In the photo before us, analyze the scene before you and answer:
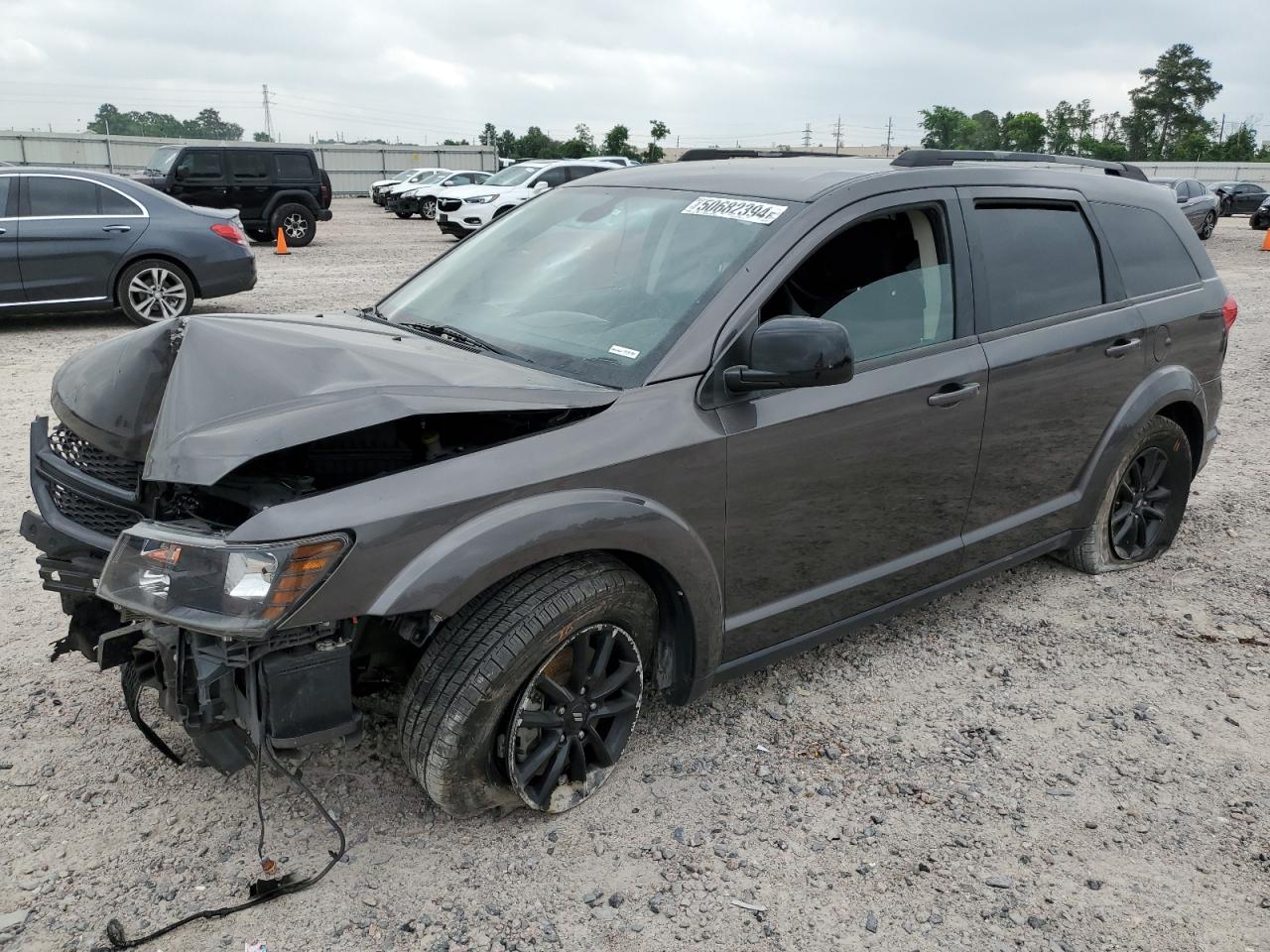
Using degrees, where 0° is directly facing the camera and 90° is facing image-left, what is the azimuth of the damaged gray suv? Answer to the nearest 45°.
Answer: approximately 45°

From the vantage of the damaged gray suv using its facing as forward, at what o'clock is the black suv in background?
The black suv in background is roughly at 4 o'clock from the damaged gray suv.

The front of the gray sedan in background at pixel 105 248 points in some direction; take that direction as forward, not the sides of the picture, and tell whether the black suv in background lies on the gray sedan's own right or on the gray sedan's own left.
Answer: on the gray sedan's own right

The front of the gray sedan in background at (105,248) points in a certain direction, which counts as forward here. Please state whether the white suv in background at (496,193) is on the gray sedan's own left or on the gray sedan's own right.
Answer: on the gray sedan's own right

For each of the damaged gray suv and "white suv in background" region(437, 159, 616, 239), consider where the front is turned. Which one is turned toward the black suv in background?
the white suv in background

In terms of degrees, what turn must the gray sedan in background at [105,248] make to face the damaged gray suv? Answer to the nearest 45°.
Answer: approximately 90° to its left

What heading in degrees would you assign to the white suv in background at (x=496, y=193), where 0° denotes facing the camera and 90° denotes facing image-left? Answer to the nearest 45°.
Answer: approximately 45°

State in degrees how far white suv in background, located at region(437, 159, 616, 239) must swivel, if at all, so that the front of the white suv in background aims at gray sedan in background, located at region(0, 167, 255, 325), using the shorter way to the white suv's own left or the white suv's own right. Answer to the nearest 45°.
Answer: approximately 45° to the white suv's own left

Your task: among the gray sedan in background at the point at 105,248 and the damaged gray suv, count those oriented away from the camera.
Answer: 0

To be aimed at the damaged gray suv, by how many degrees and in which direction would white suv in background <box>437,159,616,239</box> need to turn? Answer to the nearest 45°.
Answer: approximately 45° to its left

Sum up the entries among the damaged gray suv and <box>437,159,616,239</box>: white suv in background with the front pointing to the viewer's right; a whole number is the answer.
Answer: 0

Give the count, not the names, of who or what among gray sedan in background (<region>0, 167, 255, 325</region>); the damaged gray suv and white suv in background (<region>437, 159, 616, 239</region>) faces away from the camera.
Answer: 0

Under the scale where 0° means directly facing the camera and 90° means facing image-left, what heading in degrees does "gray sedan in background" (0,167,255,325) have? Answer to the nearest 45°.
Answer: approximately 90°
